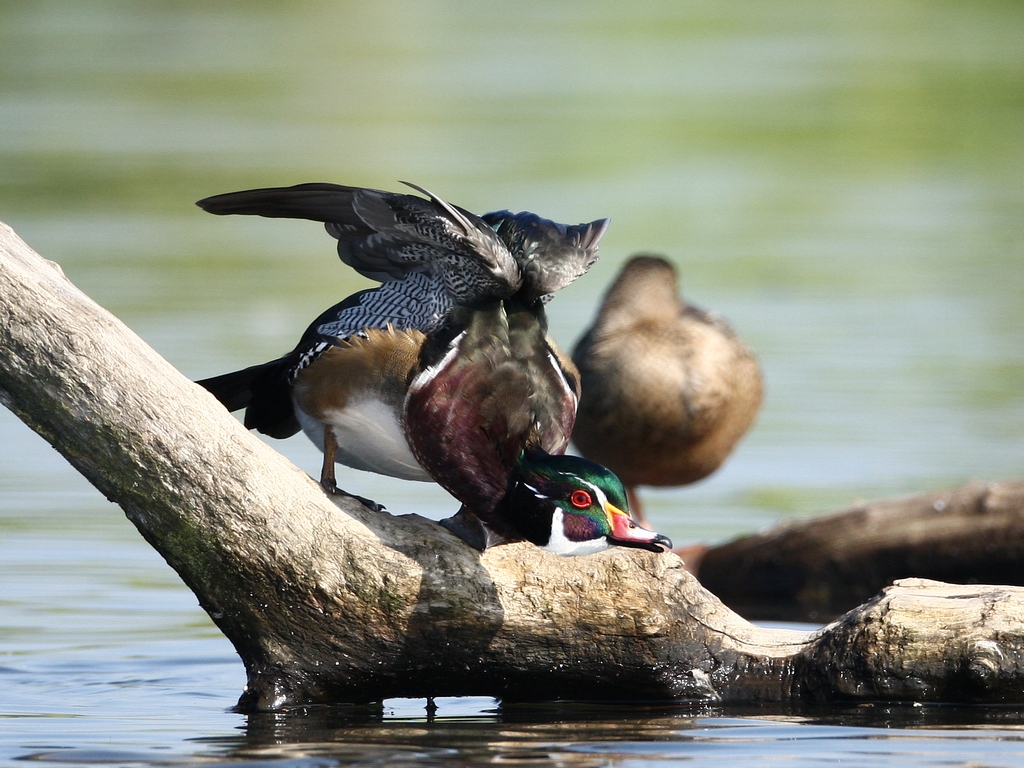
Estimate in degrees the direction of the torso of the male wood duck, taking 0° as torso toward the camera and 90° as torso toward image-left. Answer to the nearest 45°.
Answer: approximately 315°

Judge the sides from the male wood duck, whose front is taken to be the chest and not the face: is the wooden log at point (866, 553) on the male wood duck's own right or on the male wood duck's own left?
on the male wood duck's own left

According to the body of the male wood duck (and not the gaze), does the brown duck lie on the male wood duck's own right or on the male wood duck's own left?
on the male wood duck's own left
